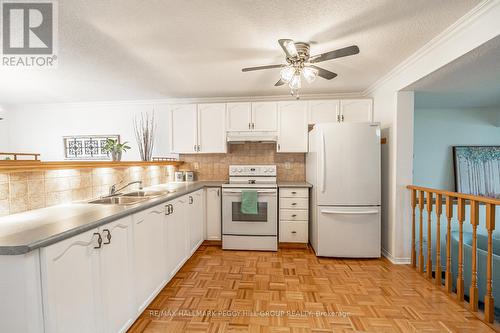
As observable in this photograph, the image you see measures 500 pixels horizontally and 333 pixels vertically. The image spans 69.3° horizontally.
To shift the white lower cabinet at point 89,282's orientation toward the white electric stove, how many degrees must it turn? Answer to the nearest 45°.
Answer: approximately 90° to its left

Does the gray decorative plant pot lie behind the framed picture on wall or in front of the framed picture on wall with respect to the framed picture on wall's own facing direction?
in front

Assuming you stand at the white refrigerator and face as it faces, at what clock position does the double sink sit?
The double sink is roughly at 2 o'clock from the white refrigerator.

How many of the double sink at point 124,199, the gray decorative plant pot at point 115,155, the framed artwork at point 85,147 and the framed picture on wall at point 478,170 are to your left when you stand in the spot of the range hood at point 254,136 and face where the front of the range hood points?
1

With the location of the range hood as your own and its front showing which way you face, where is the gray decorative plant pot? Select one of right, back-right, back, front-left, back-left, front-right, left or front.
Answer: front-right

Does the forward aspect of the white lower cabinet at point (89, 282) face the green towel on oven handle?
no

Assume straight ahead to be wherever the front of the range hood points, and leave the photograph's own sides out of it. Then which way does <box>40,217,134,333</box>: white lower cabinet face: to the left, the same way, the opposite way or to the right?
to the left

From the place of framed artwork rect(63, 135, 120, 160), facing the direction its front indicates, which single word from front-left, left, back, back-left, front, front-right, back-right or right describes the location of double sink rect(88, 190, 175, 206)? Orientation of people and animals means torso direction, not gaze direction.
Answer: front

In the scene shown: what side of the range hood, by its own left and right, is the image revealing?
front

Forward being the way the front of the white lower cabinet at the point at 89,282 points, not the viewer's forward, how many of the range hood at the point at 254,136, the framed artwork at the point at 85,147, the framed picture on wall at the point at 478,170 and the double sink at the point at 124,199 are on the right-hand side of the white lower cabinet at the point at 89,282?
0

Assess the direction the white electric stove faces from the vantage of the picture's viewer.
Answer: facing the viewer

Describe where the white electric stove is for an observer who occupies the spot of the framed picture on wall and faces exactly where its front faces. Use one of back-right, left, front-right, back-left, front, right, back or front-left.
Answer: right

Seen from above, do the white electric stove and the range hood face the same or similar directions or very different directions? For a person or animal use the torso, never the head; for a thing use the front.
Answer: same or similar directions

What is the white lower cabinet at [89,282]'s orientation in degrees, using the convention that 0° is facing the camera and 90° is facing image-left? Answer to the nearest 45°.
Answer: approximately 315°

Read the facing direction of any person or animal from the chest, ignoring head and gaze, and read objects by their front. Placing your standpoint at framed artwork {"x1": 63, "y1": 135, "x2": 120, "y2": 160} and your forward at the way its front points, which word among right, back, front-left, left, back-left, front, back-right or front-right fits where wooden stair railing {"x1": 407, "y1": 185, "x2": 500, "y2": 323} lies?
front-left

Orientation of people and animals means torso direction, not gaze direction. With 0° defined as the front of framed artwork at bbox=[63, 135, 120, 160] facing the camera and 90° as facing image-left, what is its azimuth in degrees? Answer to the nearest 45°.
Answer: approximately 0°
